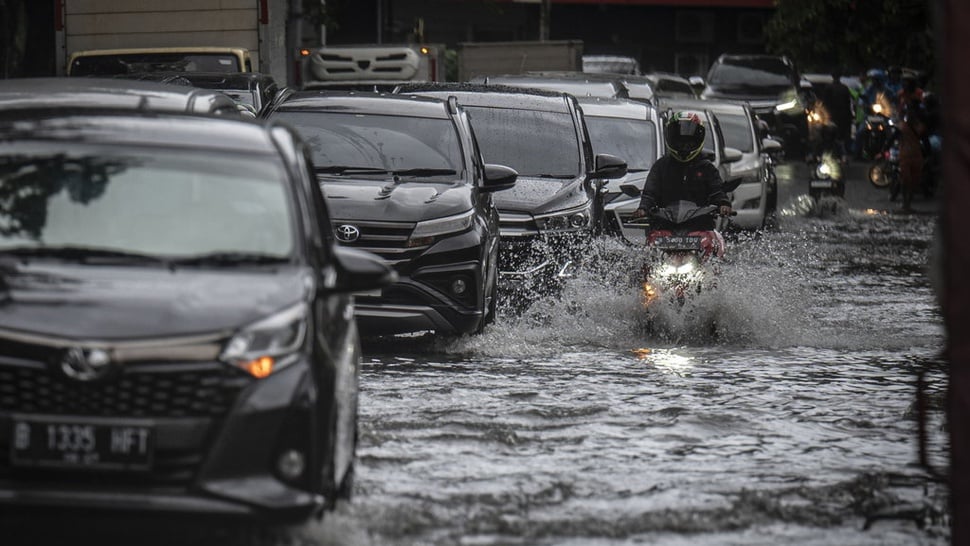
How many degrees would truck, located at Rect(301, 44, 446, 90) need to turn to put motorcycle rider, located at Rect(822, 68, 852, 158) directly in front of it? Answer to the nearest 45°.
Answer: approximately 135° to its left

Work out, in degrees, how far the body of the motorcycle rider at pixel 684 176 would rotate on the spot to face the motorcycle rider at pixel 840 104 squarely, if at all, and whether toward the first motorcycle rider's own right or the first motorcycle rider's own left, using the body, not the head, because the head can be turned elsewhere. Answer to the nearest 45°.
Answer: approximately 180°

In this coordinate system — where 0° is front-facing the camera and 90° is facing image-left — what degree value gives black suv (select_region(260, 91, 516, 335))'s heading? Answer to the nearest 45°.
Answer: approximately 0°

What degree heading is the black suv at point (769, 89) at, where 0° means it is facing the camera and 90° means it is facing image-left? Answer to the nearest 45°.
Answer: approximately 0°

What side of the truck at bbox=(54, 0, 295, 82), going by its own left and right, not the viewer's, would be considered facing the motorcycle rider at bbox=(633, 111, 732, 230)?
front

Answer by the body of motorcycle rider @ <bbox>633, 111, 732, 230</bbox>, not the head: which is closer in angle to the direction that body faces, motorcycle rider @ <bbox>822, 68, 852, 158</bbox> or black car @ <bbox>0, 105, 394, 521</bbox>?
the black car
